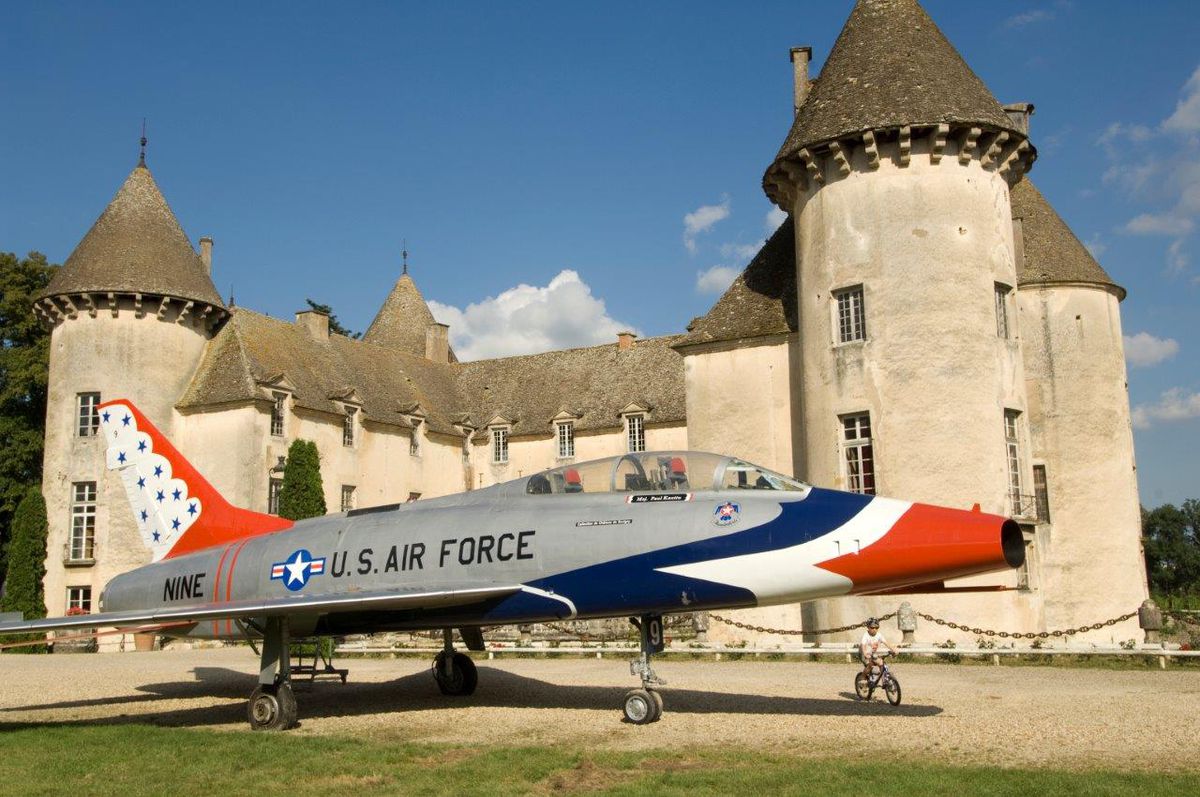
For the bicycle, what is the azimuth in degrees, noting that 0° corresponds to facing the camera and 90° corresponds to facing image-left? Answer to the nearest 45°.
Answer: approximately 315°

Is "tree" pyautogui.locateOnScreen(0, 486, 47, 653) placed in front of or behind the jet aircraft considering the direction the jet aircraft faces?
behind

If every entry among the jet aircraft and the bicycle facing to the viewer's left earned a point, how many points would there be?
0

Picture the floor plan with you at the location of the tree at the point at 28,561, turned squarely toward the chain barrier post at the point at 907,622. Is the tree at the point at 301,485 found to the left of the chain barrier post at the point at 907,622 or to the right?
left

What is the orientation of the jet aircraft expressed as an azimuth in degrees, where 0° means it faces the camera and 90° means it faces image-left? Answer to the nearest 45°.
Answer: approximately 315°

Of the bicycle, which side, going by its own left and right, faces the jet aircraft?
right

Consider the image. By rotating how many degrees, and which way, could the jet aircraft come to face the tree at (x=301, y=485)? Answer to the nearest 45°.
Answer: approximately 135° to its left

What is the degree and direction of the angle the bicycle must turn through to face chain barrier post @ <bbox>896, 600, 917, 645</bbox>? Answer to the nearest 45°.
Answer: approximately 135° to its left

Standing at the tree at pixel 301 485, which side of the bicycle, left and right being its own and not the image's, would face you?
back

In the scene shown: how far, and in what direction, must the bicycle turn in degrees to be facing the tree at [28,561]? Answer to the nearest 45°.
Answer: approximately 180°
